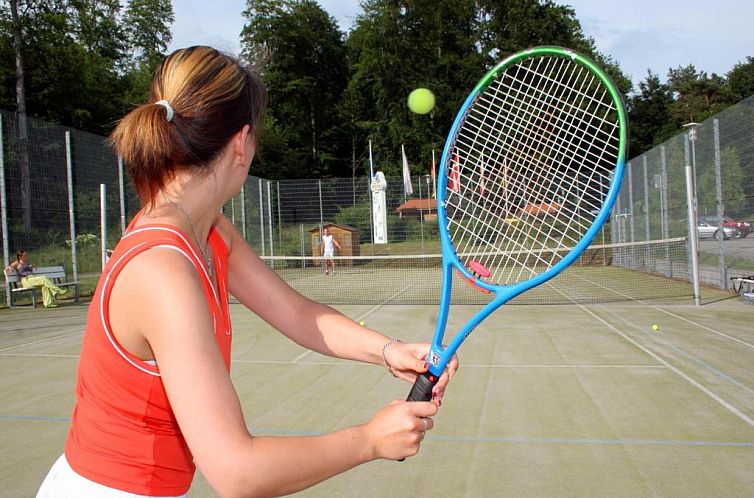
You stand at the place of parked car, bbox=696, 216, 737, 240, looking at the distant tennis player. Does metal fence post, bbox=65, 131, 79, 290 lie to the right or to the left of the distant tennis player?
left

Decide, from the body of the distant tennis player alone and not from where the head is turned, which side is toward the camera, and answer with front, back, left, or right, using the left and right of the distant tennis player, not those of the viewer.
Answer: front

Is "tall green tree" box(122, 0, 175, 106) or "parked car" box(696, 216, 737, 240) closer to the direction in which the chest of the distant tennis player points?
the parked car

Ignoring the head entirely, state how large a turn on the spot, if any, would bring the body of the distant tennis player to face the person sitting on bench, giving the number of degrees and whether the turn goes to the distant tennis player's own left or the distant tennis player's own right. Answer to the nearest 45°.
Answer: approximately 45° to the distant tennis player's own right

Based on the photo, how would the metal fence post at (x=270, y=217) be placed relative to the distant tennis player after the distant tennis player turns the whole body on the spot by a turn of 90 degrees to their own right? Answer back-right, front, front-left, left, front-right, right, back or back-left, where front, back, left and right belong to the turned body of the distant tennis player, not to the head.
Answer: front-right

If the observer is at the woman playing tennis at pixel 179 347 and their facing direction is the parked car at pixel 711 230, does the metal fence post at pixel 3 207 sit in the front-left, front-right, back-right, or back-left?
front-left

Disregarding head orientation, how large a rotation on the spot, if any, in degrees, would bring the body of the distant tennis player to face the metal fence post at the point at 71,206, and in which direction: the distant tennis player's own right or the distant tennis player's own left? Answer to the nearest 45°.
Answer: approximately 45° to the distant tennis player's own right

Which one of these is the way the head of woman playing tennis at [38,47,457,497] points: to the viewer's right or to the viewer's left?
to the viewer's right

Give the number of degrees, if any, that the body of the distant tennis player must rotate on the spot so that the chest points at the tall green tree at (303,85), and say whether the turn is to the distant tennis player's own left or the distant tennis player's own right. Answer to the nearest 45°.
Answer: approximately 180°

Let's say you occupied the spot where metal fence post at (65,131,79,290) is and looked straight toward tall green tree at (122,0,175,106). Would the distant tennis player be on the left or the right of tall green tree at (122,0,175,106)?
right

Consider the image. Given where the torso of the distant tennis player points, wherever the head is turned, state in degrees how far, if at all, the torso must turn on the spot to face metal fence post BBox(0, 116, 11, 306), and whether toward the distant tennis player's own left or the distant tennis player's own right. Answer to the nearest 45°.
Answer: approximately 45° to the distant tennis player's own right
